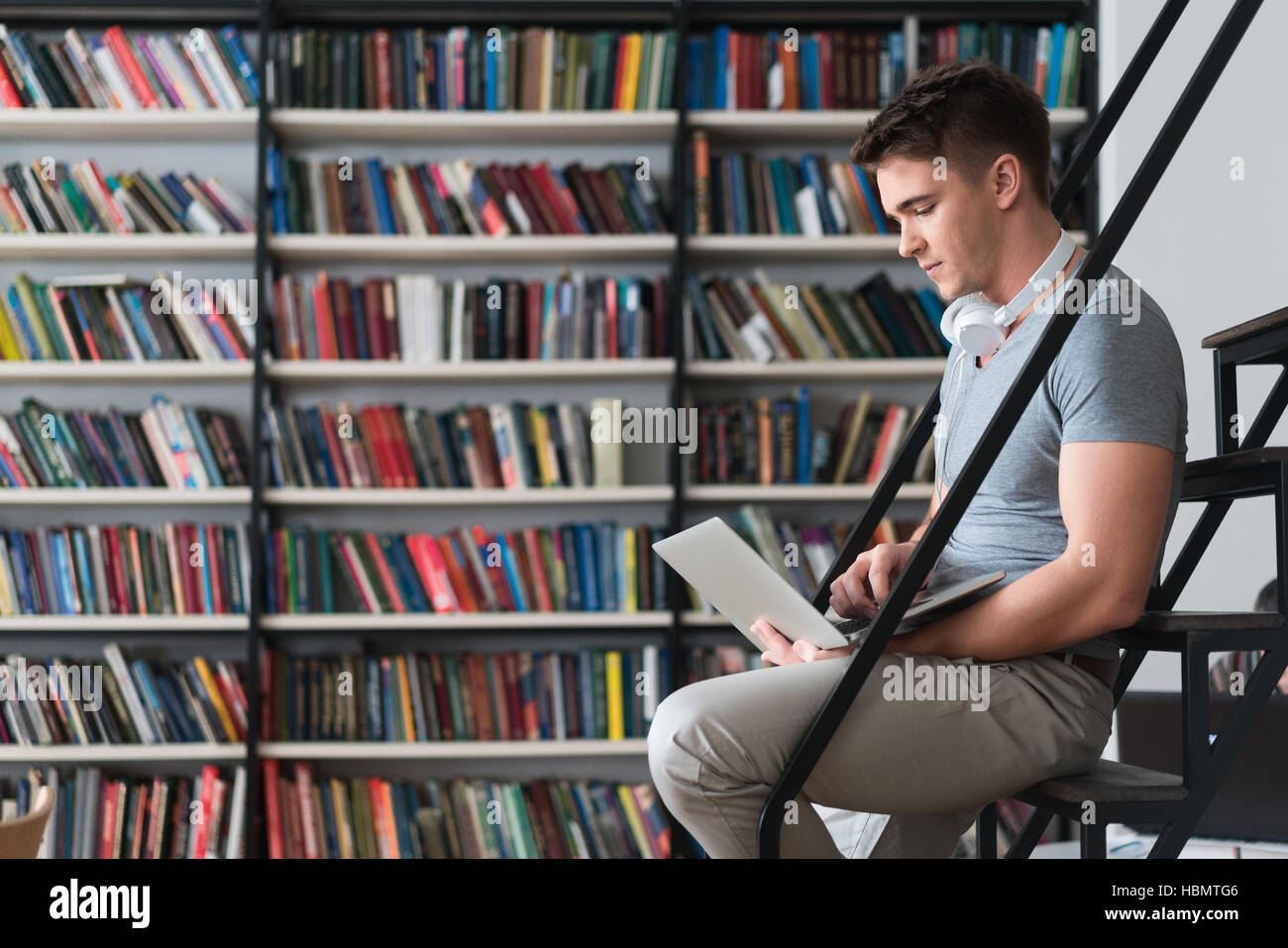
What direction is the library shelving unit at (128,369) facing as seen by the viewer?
toward the camera

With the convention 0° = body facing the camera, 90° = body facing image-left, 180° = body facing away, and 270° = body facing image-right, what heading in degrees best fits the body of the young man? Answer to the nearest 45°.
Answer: approximately 90°

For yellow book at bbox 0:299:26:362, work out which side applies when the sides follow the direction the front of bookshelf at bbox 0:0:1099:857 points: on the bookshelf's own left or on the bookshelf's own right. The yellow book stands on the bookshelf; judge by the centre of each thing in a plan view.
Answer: on the bookshelf's own right

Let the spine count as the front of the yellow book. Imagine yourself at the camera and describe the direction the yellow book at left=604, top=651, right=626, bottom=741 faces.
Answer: facing the viewer

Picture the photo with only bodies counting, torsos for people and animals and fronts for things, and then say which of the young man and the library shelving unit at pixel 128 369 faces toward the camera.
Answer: the library shelving unit

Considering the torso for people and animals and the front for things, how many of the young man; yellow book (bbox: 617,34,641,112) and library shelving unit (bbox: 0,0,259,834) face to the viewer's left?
1
